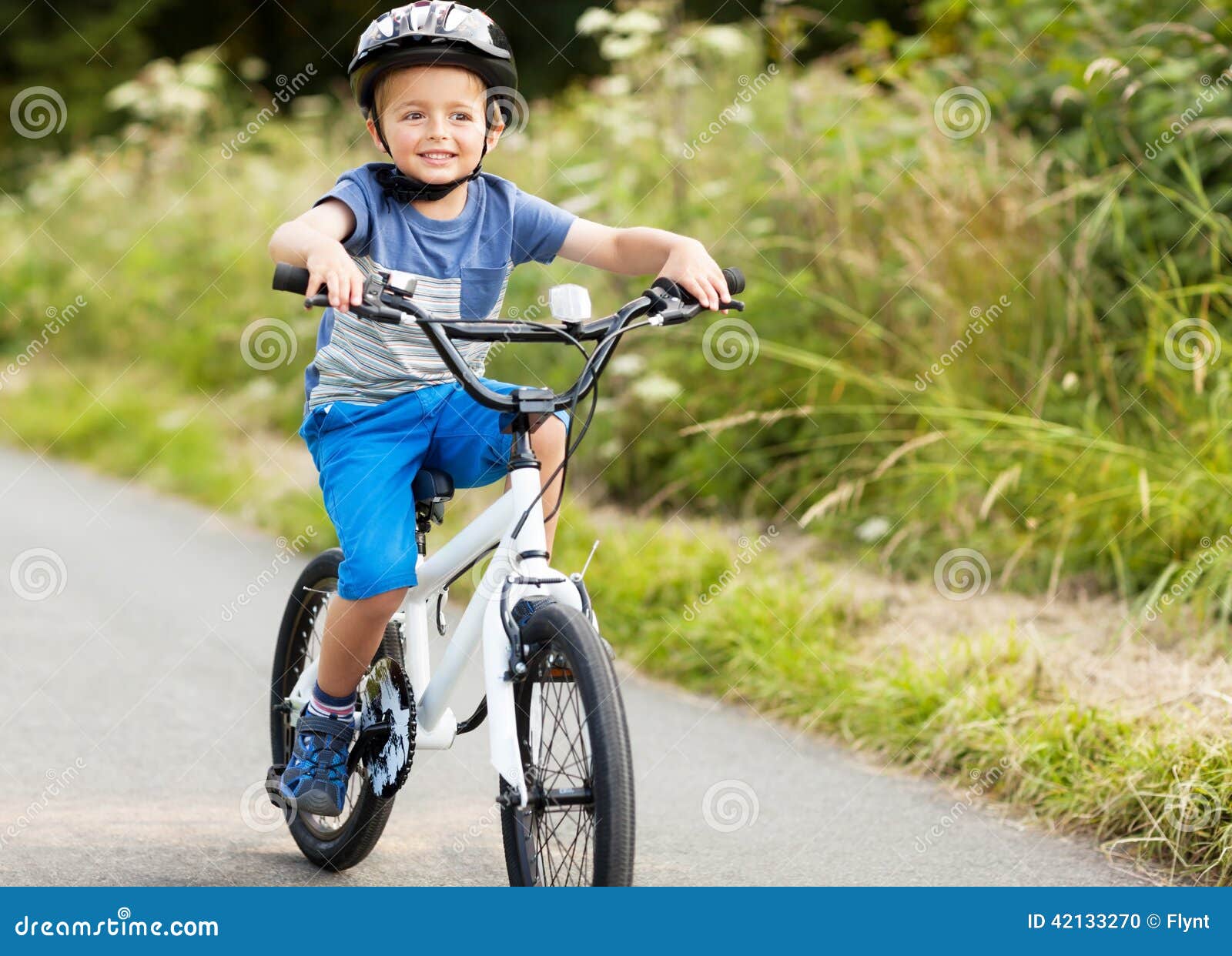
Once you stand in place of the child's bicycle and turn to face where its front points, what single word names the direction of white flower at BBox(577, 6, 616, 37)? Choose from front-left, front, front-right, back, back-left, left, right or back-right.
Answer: back-left

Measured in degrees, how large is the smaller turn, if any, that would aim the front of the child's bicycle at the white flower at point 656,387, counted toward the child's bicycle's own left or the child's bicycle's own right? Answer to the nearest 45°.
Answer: approximately 135° to the child's bicycle's own left

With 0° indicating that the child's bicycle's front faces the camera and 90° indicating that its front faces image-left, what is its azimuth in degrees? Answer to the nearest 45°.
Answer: approximately 315°

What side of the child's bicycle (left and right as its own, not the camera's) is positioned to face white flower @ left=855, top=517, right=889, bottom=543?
left

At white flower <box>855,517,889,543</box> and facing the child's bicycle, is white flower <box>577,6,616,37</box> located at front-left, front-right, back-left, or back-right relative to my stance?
back-right

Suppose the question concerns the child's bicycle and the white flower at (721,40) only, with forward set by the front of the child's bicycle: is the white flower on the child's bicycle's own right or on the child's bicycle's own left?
on the child's bicycle's own left
